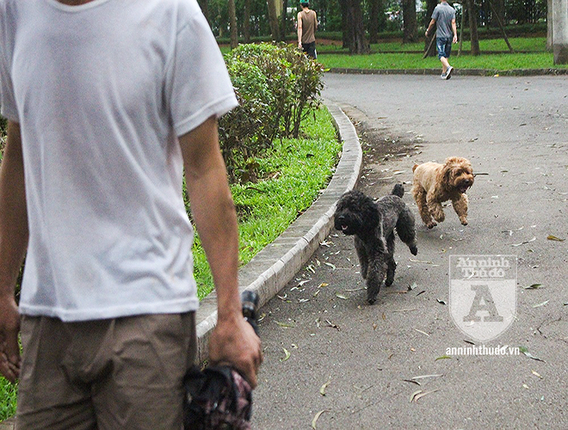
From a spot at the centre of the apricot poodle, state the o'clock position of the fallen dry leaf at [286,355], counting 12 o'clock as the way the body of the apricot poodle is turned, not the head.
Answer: The fallen dry leaf is roughly at 2 o'clock from the apricot poodle.

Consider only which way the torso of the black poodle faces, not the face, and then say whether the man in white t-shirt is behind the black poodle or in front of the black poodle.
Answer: in front

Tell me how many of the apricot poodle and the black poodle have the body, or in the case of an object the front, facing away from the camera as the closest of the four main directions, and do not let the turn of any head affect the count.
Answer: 0

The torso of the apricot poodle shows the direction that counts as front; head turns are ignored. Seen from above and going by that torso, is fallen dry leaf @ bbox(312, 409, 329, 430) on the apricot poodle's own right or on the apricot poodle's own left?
on the apricot poodle's own right

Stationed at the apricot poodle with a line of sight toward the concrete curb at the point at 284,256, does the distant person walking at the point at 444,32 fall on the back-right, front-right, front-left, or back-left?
back-right

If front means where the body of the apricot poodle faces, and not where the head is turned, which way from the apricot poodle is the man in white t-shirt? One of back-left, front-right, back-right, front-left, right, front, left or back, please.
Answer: front-right

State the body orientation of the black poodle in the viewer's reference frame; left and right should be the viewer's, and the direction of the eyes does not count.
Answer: facing the viewer and to the left of the viewer

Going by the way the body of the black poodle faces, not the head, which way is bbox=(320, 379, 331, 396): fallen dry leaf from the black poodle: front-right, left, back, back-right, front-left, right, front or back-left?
front-left

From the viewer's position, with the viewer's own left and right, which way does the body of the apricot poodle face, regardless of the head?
facing the viewer and to the right of the viewer

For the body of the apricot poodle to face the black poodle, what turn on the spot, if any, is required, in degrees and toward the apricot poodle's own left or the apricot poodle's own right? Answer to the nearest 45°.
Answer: approximately 45° to the apricot poodle's own right

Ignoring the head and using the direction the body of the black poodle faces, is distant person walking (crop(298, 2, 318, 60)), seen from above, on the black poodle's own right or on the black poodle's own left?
on the black poodle's own right

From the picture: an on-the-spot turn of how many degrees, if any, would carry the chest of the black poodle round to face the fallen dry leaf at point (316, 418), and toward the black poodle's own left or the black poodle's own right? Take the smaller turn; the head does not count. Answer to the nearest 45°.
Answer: approximately 45° to the black poodle's own left

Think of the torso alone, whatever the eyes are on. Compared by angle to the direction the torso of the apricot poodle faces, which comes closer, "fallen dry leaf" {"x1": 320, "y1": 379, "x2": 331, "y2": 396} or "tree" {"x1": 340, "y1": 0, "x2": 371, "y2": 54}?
the fallen dry leaf

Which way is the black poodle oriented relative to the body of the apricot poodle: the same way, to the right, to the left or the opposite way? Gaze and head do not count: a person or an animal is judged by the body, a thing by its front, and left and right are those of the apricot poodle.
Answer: to the right

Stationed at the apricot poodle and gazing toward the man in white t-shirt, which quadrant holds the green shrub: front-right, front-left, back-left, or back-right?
back-right
